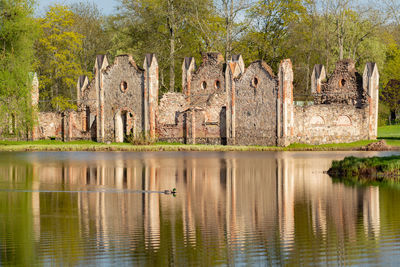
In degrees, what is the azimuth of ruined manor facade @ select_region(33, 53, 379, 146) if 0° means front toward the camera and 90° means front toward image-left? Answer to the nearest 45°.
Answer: approximately 0°
